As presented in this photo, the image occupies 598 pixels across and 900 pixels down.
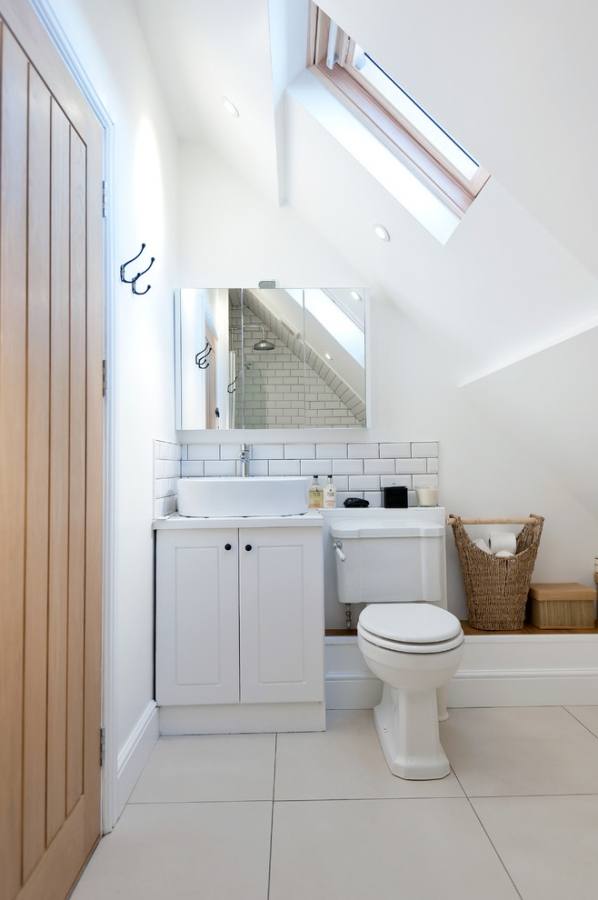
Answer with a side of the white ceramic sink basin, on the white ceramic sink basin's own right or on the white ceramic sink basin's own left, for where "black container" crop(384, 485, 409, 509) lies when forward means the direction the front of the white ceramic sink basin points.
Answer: on the white ceramic sink basin's own left

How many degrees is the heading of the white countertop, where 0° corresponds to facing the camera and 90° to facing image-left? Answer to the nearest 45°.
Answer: approximately 0°

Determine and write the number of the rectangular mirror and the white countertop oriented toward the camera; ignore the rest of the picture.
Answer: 2

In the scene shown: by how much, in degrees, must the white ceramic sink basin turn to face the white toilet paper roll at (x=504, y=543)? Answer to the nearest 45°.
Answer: approximately 90° to its left

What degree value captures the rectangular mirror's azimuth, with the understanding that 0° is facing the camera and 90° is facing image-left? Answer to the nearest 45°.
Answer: approximately 0°

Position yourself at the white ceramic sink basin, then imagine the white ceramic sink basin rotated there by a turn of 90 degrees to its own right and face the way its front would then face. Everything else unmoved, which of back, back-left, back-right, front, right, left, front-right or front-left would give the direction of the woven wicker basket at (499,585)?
back
